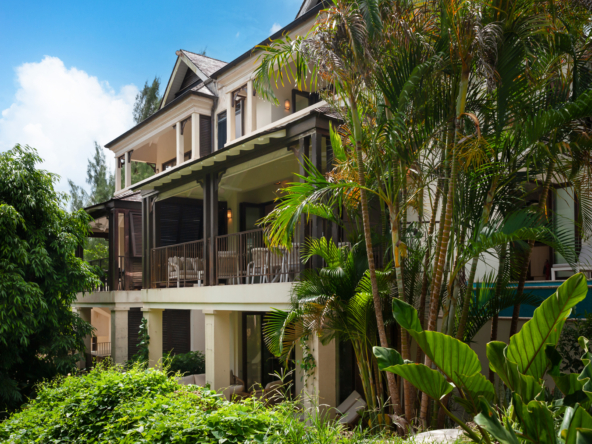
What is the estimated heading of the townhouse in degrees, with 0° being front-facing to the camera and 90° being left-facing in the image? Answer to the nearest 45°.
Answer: approximately 45°

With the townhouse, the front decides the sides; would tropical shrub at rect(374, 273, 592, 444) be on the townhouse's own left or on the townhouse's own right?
on the townhouse's own left
